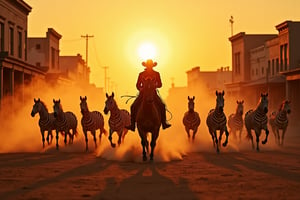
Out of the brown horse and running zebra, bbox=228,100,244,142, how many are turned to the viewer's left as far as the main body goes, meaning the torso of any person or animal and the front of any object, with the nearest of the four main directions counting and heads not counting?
0

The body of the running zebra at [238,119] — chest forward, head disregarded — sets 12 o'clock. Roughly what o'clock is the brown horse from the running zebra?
The brown horse is roughly at 2 o'clock from the running zebra.

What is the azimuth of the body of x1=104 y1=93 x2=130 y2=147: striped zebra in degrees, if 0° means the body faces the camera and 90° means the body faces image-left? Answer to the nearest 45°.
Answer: approximately 45°

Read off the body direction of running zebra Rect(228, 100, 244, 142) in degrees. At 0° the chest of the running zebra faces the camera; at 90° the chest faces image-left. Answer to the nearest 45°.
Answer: approximately 315°

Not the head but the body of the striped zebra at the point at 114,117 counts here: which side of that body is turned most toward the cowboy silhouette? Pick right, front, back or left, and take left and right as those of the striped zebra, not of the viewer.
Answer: left

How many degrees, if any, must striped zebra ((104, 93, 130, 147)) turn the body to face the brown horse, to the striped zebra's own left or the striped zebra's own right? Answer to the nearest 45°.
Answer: approximately 45° to the striped zebra's own left

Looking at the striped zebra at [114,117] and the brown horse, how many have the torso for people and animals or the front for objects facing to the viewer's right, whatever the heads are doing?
0

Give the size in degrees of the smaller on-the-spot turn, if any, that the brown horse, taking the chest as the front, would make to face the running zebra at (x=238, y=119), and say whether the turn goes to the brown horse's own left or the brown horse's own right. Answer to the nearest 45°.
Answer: approximately 135° to the brown horse's own left

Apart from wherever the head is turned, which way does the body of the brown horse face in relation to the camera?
toward the camera

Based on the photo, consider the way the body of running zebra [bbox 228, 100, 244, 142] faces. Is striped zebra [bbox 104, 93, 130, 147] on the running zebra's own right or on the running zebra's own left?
on the running zebra's own right
